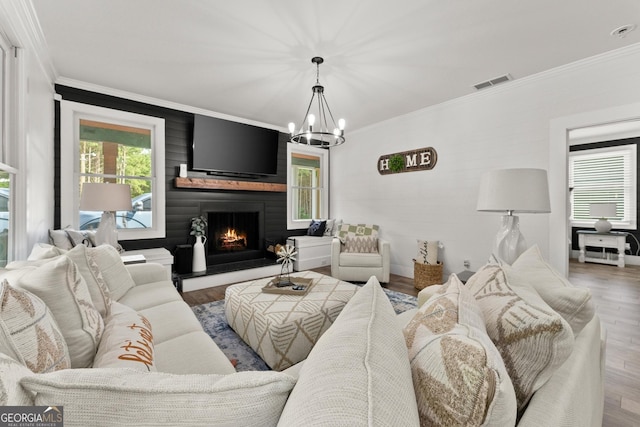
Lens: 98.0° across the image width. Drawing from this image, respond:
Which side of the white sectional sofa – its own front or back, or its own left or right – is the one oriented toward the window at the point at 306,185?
front

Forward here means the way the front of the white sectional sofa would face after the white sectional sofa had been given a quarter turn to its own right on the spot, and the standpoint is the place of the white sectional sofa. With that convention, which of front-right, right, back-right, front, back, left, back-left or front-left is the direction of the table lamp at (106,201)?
back-left

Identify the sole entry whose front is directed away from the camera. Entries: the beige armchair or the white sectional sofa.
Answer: the white sectional sofa

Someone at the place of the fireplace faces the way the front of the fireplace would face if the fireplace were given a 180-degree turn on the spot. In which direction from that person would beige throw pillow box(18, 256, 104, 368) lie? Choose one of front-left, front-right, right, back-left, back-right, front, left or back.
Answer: back-left

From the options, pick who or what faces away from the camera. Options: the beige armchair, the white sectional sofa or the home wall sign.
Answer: the white sectional sofa

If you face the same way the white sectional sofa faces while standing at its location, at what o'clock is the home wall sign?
The home wall sign is roughly at 1 o'clock from the white sectional sofa.

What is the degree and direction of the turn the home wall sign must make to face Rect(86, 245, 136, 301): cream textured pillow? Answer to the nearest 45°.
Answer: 0° — it already faces it

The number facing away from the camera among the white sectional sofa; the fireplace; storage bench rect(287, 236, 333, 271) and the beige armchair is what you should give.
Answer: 1

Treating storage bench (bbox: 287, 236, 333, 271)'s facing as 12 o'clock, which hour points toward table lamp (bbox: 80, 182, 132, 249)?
The table lamp is roughly at 3 o'clock from the storage bench.

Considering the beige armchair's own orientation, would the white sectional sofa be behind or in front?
in front

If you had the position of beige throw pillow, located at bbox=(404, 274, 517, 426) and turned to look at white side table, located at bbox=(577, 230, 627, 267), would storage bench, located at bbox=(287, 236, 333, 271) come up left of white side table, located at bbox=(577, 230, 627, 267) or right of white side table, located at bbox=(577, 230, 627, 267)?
left

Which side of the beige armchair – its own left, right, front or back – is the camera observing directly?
front

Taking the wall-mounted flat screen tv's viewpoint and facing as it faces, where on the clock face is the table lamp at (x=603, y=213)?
The table lamp is roughly at 11 o'clock from the wall-mounted flat screen tv.

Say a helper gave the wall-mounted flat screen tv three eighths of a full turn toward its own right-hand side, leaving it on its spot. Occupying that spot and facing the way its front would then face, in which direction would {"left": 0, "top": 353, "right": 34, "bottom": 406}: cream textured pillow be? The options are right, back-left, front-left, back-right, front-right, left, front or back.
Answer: left

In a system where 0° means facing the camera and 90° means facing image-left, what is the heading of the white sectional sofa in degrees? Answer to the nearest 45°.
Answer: approximately 180°

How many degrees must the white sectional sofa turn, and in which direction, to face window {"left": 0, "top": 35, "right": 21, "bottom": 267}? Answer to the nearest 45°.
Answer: approximately 45° to its left

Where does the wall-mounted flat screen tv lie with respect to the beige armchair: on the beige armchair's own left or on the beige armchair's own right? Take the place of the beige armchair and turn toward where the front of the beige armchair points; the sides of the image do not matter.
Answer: on the beige armchair's own right

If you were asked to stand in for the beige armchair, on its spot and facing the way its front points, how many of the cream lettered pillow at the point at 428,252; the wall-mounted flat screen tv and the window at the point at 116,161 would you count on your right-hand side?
2

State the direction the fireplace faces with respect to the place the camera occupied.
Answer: facing the viewer and to the right of the viewer

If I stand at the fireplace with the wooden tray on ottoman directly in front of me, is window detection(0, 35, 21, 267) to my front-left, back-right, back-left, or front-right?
front-right
